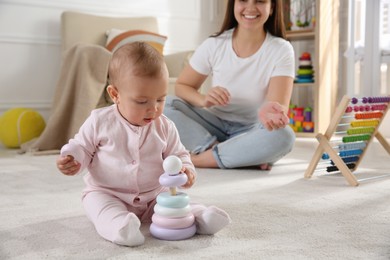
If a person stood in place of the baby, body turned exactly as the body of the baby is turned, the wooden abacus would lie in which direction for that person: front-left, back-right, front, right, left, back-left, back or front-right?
left

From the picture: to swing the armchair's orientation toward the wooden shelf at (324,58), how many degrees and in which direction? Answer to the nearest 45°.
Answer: approximately 45° to its left

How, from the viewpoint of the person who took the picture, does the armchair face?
facing the viewer and to the right of the viewer

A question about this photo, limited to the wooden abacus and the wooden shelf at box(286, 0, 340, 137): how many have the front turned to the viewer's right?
0

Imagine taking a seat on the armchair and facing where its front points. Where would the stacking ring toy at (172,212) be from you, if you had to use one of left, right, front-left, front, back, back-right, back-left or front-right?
front-right

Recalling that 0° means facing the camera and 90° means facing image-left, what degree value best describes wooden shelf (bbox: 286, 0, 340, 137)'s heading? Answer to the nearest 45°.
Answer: approximately 45°

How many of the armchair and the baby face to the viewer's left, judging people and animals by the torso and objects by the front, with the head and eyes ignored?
0

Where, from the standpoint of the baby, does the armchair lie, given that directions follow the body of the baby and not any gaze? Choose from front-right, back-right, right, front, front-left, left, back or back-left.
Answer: back-left
